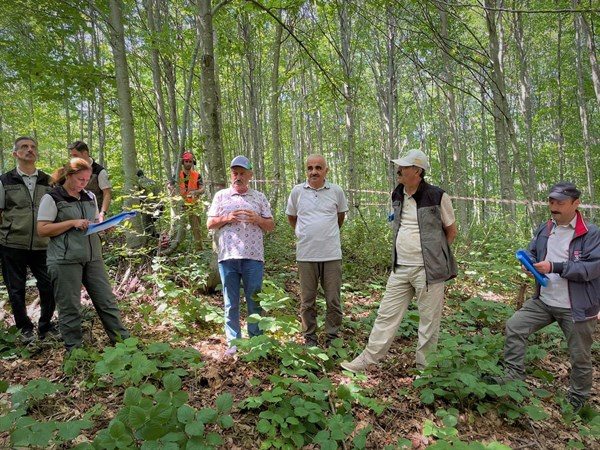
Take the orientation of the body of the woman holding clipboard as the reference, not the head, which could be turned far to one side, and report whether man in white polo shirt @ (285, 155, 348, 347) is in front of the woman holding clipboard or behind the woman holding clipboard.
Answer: in front

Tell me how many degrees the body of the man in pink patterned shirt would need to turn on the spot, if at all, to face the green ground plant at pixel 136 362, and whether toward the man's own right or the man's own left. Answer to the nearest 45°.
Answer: approximately 45° to the man's own right

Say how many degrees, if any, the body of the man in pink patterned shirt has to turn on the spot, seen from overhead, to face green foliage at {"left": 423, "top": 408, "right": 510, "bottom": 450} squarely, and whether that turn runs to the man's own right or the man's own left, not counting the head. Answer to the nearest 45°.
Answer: approximately 45° to the man's own left

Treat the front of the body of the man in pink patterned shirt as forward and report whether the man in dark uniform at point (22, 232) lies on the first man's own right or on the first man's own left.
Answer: on the first man's own right

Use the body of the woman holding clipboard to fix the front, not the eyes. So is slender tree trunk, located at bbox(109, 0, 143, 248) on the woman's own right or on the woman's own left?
on the woman's own left

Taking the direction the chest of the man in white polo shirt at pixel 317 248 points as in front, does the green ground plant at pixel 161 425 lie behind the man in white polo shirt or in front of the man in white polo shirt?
in front

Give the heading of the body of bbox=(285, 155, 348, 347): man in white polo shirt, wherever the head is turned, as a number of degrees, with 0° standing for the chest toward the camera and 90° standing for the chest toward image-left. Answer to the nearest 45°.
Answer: approximately 0°

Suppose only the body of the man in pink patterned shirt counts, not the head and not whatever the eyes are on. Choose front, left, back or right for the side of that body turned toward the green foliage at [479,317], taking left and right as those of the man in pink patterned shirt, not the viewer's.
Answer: left

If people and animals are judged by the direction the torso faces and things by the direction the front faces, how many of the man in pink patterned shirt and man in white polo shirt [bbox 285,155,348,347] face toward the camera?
2

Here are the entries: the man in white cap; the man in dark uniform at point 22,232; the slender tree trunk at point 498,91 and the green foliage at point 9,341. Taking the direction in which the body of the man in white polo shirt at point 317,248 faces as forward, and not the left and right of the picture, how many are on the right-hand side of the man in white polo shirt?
2

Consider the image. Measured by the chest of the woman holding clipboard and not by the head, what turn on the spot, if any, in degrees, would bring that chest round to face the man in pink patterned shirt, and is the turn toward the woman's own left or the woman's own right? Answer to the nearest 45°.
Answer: approximately 45° to the woman's own left

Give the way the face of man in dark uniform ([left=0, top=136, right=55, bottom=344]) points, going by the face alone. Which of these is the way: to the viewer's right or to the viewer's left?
to the viewer's right

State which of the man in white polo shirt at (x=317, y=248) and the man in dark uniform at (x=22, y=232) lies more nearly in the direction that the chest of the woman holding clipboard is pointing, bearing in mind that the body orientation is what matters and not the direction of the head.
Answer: the man in white polo shirt

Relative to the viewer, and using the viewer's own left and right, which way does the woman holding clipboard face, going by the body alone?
facing the viewer and to the right of the viewer
